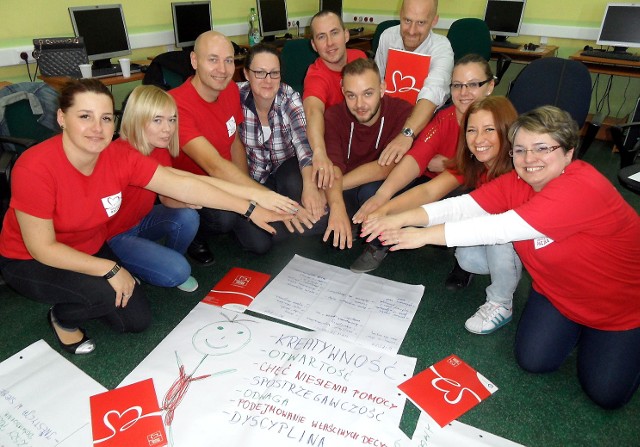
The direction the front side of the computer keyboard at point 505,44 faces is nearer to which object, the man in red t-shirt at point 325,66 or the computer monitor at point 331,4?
the man in red t-shirt

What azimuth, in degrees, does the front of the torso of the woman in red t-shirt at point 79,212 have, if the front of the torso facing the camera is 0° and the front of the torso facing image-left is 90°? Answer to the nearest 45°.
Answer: approximately 315°

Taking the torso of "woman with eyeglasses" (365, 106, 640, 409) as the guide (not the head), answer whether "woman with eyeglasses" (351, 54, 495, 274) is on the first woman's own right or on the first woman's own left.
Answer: on the first woman's own right

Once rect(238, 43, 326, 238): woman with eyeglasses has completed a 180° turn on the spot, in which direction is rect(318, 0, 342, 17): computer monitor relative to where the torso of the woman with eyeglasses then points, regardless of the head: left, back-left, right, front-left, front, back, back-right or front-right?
front

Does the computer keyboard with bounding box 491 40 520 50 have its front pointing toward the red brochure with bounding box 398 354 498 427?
yes

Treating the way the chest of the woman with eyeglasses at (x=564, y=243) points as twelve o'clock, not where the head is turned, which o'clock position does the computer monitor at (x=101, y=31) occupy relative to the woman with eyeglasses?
The computer monitor is roughly at 2 o'clock from the woman with eyeglasses.

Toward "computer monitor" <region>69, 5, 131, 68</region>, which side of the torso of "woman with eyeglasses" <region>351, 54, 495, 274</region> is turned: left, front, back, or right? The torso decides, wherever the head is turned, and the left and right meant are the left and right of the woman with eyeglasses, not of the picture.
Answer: right

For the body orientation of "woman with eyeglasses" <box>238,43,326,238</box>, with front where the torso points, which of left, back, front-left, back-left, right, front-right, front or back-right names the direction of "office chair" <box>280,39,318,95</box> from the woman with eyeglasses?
back

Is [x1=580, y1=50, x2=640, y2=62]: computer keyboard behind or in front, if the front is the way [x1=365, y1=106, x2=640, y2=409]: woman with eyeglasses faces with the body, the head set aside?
behind

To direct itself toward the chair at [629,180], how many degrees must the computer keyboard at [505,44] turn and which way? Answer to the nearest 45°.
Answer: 0° — it already faces it

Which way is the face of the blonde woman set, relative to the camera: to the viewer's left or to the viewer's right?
to the viewer's right
